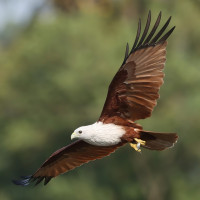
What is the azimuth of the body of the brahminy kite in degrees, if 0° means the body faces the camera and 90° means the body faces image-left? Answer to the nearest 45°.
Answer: approximately 90°
